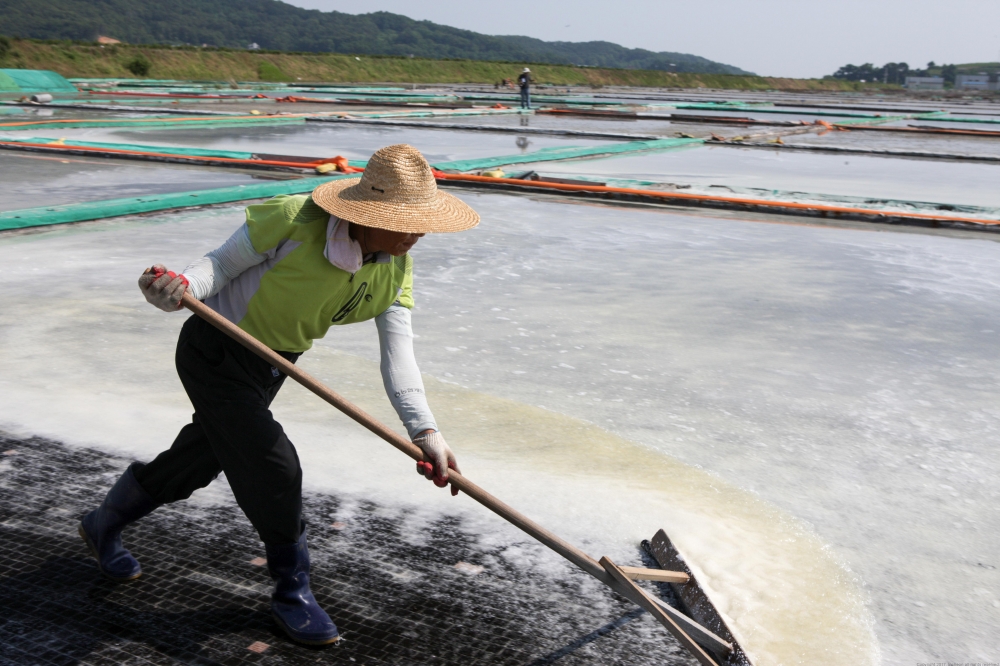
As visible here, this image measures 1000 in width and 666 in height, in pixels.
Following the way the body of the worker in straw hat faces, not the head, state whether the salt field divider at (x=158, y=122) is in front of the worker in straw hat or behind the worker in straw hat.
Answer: behind

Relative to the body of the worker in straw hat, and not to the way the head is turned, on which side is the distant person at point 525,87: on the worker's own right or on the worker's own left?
on the worker's own left

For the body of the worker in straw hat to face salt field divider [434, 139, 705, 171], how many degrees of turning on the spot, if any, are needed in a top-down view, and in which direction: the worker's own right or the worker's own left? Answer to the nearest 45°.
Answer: approximately 135° to the worker's own left

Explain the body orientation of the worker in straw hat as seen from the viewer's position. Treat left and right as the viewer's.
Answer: facing the viewer and to the right of the viewer

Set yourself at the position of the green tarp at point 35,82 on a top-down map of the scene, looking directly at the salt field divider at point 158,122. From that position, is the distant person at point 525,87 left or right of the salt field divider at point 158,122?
left

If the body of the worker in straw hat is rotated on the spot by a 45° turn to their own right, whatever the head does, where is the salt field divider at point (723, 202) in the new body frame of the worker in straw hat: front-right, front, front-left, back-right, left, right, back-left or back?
back-left

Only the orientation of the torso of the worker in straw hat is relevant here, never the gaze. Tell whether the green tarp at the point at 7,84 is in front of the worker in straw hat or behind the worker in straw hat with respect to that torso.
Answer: behind

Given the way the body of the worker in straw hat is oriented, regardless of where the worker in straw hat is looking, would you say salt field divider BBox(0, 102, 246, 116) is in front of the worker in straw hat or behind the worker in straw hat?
behind

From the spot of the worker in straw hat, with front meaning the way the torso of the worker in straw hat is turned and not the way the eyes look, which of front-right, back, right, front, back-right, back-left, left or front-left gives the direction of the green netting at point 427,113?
back-left

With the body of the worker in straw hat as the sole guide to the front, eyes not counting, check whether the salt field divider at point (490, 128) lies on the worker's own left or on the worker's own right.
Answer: on the worker's own left

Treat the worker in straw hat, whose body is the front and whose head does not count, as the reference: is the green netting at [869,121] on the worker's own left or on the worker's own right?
on the worker's own left

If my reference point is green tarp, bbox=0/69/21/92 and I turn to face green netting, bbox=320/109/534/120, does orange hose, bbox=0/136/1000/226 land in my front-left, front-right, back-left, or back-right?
front-right

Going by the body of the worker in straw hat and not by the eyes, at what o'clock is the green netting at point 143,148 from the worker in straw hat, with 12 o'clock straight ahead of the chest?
The green netting is roughly at 7 o'clock from the worker in straw hat.
